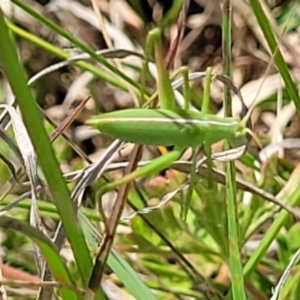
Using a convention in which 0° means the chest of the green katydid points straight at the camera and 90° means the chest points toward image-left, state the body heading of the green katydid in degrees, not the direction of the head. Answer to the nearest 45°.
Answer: approximately 270°
